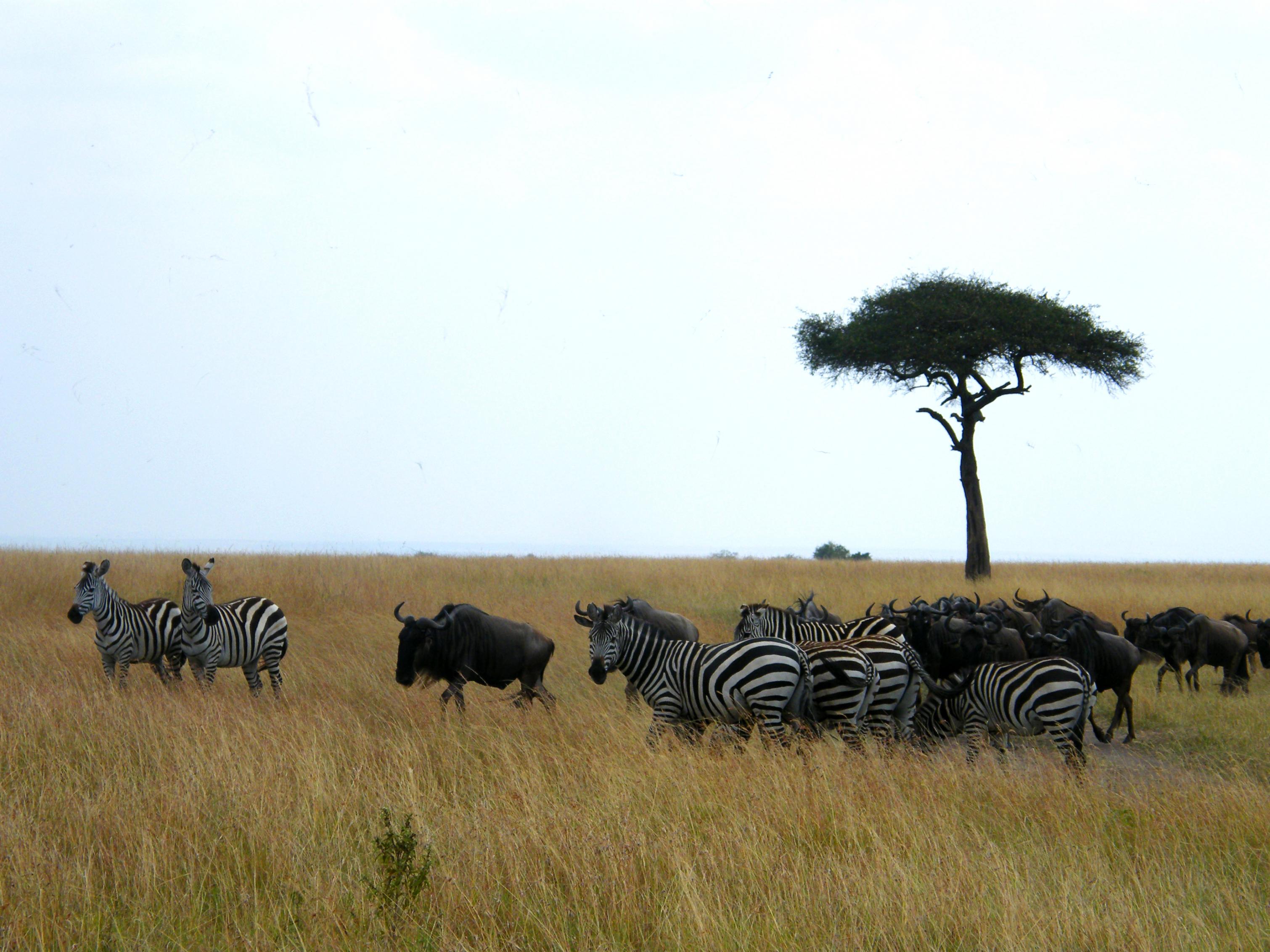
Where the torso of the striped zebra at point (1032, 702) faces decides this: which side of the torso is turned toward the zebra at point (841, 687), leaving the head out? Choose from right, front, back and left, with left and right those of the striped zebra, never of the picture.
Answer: front

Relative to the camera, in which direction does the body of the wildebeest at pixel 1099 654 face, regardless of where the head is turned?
to the viewer's left

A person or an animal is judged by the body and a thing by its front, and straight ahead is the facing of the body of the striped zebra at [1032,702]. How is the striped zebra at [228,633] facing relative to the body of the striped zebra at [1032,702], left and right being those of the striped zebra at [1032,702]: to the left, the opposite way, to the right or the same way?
to the left

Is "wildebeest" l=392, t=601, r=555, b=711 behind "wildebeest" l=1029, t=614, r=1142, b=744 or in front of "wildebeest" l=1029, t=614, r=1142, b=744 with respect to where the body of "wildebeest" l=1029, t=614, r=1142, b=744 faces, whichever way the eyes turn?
in front

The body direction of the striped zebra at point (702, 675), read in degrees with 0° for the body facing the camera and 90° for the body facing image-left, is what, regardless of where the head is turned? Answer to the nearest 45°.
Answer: approximately 90°

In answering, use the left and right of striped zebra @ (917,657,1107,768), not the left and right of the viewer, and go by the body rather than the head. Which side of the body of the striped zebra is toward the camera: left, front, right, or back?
left

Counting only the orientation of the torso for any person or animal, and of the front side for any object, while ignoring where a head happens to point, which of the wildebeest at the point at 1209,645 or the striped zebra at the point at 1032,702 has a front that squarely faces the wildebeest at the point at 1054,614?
the wildebeest at the point at 1209,645

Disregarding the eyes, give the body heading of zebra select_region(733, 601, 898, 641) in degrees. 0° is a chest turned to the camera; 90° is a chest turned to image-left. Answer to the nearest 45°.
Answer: approximately 90°

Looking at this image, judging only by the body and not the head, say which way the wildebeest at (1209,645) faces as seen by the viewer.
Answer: to the viewer's left

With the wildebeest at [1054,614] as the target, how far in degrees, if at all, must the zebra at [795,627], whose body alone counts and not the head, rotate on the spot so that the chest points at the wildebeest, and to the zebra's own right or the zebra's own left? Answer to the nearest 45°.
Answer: approximately 135° to the zebra's own right

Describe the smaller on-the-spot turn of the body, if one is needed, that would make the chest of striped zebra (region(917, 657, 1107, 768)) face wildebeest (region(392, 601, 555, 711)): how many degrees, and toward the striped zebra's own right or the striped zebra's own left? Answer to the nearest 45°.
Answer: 0° — it already faces it

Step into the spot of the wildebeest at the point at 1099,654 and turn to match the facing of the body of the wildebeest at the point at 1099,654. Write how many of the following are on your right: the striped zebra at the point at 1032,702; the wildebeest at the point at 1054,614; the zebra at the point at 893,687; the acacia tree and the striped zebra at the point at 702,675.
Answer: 2

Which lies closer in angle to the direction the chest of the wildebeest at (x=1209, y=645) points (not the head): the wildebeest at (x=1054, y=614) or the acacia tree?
the wildebeest

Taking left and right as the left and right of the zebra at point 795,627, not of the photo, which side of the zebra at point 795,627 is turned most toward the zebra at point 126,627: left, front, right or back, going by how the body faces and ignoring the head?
front
